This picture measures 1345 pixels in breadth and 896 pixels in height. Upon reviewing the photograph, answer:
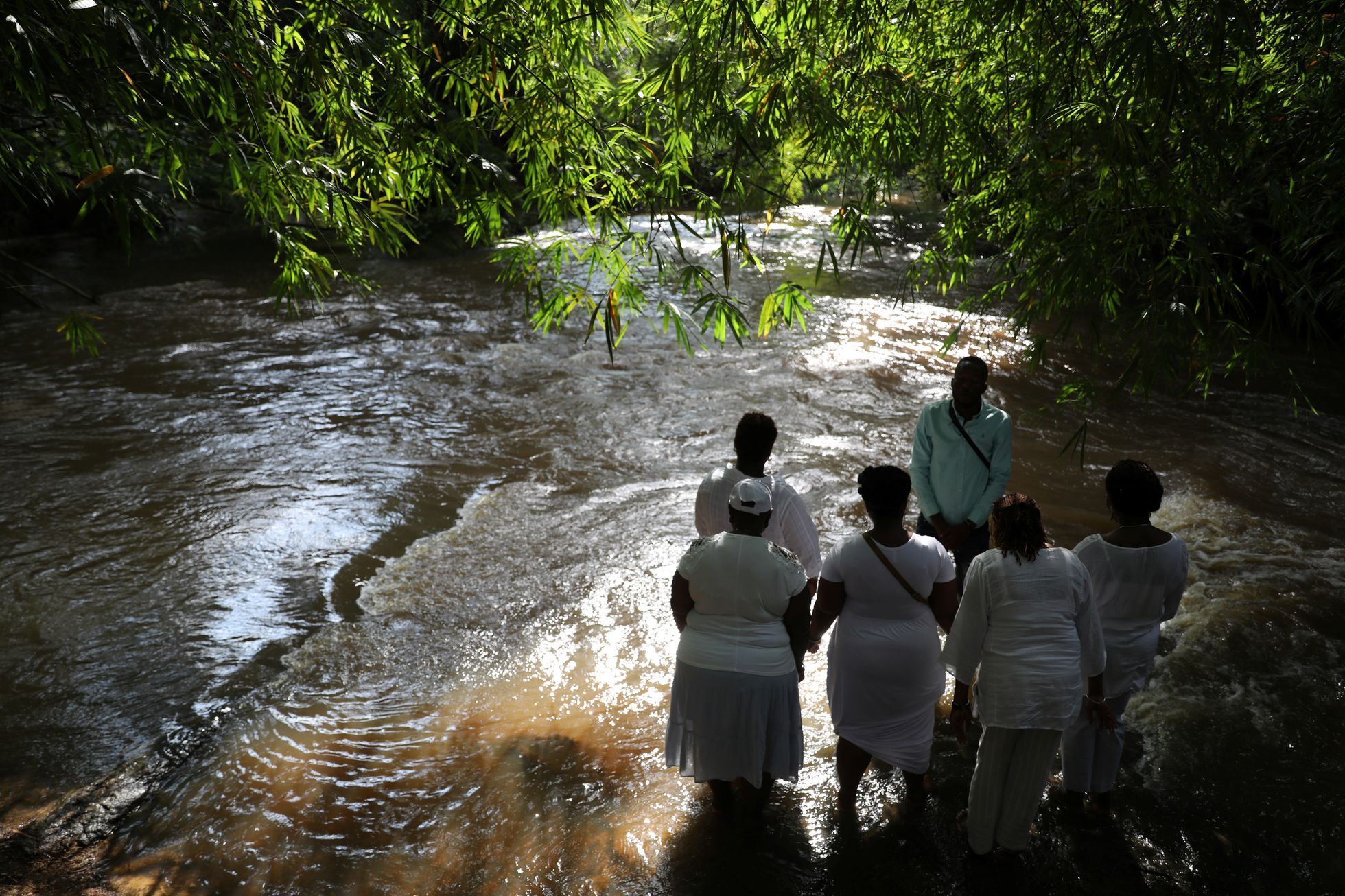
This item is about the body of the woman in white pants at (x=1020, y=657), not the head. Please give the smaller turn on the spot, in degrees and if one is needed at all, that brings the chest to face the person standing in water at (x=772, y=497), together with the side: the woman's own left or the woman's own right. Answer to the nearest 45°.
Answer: approximately 90° to the woman's own left

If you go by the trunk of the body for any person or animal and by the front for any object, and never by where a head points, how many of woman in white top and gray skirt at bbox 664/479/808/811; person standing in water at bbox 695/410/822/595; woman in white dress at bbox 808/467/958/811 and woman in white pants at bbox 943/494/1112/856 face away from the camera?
4

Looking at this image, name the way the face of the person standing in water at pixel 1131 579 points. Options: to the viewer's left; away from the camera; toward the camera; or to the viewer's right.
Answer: away from the camera

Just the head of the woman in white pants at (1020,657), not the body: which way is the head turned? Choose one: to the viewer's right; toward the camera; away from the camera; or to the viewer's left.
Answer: away from the camera

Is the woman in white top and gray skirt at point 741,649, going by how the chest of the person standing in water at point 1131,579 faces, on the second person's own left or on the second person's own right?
on the second person's own left

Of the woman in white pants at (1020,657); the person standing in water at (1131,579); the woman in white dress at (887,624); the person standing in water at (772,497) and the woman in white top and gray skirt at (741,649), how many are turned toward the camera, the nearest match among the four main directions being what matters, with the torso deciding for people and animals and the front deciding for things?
0

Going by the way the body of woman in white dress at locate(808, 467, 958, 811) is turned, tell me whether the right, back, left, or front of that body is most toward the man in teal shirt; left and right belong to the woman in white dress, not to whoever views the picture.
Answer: front

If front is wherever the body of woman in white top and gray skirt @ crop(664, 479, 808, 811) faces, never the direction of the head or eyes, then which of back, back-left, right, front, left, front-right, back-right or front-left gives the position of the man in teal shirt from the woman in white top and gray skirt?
front-right

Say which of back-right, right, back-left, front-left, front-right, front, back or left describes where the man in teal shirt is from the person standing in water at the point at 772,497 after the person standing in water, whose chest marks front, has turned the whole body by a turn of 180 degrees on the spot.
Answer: back-left

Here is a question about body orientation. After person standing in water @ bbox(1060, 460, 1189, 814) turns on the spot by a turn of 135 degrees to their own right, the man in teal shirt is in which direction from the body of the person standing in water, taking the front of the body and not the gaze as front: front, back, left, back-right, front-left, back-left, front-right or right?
back

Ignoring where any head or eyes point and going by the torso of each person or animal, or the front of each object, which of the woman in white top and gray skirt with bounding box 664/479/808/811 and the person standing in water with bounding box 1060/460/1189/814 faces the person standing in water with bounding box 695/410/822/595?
the woman in white top and gray skirt

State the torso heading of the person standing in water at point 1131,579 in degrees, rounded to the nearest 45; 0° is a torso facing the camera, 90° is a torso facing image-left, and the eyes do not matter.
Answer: approximately 180°

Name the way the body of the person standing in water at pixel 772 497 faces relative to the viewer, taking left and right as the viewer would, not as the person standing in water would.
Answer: facing away from the viewer

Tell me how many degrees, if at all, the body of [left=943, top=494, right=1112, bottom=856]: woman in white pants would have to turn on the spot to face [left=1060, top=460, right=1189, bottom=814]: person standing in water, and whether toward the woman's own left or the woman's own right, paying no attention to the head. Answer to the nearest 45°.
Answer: approximately 45° to the woman's own right

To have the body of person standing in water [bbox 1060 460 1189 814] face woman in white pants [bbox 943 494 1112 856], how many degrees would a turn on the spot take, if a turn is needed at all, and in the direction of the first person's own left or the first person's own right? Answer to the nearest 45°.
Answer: approximately 135° to the first person's own left

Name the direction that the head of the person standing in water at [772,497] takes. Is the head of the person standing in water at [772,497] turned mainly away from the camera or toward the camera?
away from the camera

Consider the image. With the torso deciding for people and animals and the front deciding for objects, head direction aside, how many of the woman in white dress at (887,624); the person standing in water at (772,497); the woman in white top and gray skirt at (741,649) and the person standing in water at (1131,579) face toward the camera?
0

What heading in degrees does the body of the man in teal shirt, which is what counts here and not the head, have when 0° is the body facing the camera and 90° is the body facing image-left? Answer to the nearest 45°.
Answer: approximately 0°

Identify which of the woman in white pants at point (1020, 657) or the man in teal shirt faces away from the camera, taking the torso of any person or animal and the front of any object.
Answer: the woman in white pants

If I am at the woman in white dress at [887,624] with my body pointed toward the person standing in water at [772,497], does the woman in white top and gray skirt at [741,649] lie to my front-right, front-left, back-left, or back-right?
front-left

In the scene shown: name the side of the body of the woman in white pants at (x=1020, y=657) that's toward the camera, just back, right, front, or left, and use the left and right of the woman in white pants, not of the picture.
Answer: back
